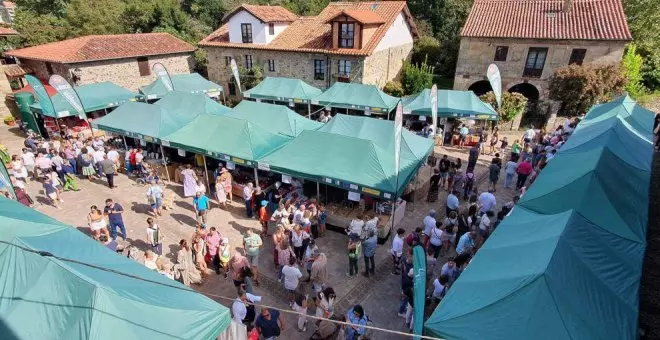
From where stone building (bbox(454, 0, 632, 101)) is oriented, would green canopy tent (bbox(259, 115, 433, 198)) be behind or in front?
in front

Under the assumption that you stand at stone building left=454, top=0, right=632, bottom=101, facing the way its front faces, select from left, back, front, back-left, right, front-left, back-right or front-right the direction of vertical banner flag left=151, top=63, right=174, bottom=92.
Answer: front-right

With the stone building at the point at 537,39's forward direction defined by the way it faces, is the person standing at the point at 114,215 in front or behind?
in front

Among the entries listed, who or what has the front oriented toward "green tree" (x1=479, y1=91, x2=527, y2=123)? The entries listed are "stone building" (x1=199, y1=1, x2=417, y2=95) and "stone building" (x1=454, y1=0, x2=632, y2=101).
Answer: "stone building" (x1=454, y1=0, x2=632, y2=101)

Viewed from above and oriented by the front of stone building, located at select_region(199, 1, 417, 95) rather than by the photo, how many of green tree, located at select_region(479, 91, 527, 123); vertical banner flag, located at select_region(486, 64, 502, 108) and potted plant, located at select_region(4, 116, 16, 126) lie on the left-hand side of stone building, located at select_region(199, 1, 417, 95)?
2

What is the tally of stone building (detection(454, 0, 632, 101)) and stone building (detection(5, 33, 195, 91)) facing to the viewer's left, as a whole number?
0

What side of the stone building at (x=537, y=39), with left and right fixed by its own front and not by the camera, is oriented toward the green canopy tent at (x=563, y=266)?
front

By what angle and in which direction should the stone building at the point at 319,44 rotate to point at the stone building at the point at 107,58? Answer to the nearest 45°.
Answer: approximately 45° to its right

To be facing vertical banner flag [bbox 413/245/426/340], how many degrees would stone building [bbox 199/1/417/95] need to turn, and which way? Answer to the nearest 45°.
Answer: approximately 45° to its left

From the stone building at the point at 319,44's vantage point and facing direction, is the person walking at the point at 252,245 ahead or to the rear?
ahead

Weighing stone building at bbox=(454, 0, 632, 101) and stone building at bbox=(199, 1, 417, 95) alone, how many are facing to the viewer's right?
0
